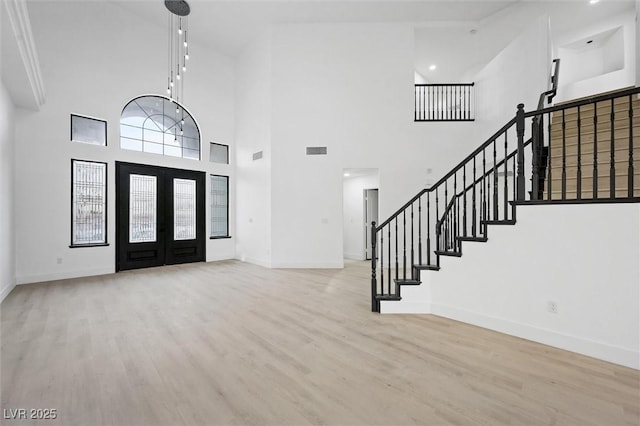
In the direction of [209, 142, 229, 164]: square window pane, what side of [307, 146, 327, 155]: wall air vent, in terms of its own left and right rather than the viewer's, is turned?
right

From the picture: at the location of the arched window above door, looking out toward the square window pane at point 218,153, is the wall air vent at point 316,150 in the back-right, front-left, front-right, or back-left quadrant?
front-right

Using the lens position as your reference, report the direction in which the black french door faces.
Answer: facing the viewer and to the right of the viewer

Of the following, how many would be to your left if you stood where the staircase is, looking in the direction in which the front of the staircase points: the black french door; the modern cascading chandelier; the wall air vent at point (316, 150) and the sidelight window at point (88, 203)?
0

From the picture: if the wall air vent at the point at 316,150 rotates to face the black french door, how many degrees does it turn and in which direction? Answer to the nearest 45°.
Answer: approximately 90° to its right

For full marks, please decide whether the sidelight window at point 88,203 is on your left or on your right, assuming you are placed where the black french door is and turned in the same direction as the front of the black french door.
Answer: on your right

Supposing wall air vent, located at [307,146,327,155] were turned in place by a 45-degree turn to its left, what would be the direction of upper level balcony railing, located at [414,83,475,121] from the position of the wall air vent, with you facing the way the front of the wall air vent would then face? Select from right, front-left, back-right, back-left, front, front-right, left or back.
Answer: front-left

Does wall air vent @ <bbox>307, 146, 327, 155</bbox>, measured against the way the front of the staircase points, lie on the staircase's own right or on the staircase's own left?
on the staircase's own right

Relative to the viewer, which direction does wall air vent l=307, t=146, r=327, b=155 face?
toward the camera
